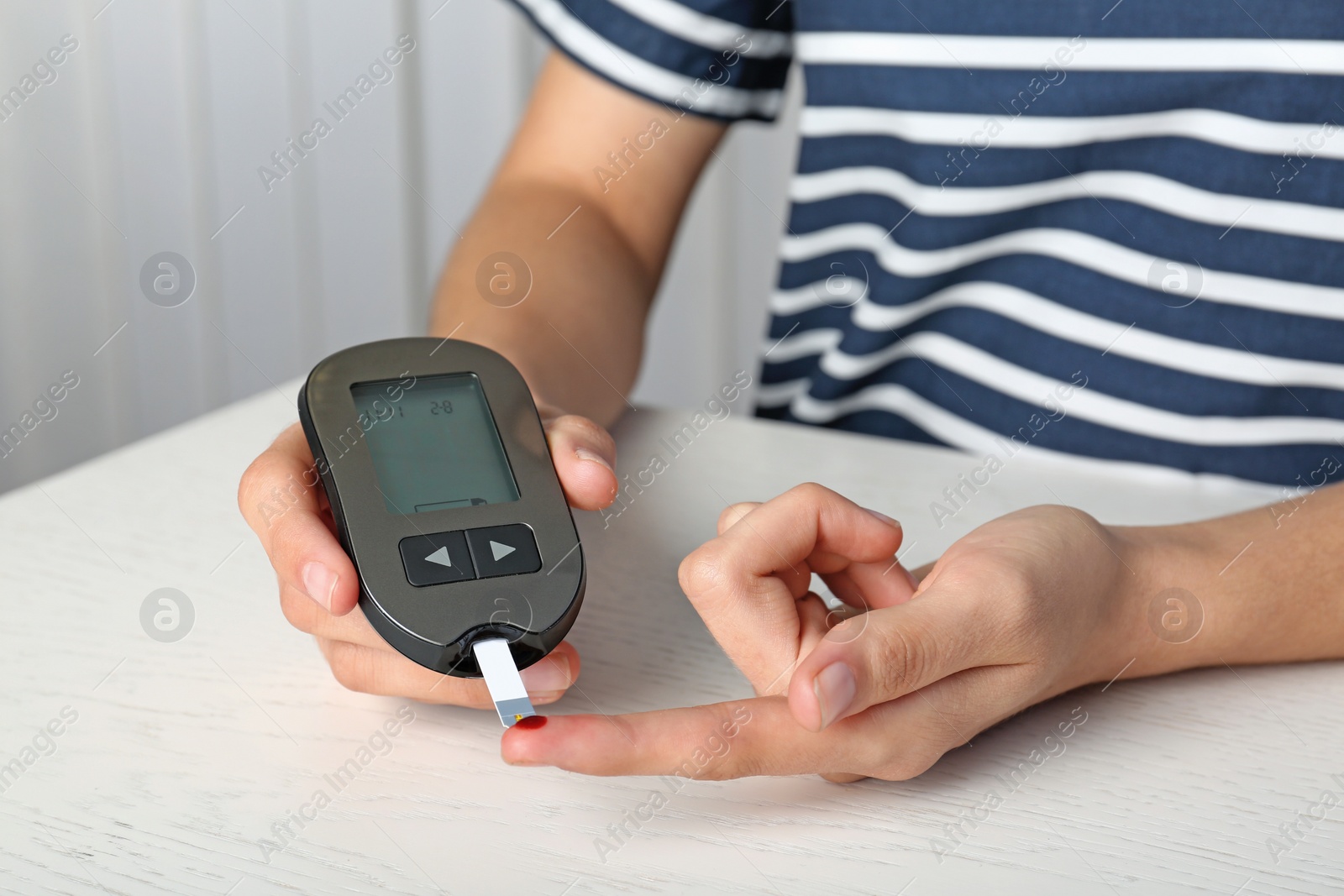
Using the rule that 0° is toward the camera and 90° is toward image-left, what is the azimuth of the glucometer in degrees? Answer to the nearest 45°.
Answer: approximately 0°
